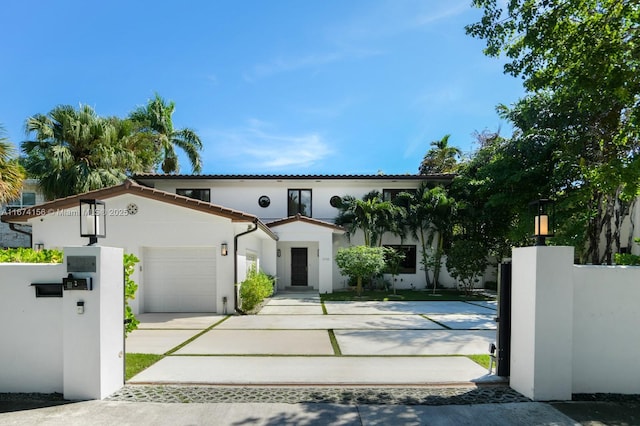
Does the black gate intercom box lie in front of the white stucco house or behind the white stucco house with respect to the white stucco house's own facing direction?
in front

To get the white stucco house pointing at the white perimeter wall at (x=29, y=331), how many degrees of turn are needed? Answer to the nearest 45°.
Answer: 0° — it already faces it

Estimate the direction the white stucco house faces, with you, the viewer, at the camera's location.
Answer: facing the viewer

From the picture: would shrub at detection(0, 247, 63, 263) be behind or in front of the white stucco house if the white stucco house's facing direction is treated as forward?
in front

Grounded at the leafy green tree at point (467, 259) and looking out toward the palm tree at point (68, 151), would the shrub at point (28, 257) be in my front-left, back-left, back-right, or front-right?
front-left

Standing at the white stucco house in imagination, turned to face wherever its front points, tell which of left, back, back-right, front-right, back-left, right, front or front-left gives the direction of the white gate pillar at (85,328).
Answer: front

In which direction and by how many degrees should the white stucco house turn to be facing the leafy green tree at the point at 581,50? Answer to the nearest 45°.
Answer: approximately 45° to its left

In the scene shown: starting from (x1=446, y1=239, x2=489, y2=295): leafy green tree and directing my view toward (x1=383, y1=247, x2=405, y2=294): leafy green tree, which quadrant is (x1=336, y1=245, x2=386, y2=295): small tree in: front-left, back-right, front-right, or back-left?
front-left

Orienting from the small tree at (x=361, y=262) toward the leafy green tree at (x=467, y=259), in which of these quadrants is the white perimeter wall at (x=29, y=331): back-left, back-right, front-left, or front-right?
back-right

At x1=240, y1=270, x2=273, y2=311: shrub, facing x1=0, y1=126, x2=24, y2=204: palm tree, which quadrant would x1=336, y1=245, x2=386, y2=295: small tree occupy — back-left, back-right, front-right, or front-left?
back-right
